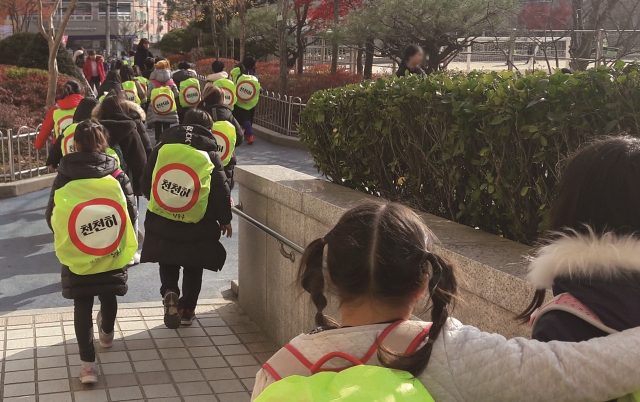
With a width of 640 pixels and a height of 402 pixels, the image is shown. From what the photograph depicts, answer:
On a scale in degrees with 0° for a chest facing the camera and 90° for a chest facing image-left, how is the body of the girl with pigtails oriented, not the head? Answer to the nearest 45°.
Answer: approximately 180°

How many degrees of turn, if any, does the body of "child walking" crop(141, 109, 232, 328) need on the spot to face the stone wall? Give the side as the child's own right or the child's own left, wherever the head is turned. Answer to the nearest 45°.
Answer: approximately 135° to the child's own right

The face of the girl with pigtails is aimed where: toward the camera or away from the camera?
away from the camera

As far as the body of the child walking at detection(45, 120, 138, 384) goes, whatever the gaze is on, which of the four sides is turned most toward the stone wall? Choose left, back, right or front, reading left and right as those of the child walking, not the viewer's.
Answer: right

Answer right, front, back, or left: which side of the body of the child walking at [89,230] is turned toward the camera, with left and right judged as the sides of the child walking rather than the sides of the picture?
back

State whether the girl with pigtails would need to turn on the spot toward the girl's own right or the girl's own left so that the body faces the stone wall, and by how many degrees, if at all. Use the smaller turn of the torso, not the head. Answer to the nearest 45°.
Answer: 0° — they already face it

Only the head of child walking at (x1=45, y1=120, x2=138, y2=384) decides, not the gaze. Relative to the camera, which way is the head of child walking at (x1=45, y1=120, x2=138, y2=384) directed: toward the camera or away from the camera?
away from the camera

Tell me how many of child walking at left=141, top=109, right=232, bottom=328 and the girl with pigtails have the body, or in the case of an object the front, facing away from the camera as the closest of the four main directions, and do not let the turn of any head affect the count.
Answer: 2

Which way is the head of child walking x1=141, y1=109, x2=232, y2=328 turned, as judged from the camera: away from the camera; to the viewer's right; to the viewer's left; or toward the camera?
away from the camera

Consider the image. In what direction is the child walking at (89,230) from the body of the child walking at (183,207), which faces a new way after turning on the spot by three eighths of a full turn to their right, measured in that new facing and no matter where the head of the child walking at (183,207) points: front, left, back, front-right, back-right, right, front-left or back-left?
right

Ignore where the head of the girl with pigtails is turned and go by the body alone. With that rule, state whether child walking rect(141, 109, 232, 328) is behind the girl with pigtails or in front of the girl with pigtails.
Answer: in front

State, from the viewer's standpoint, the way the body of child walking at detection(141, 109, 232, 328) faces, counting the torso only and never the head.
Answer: away from the camera

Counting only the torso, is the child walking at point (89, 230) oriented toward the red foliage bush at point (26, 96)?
yes
